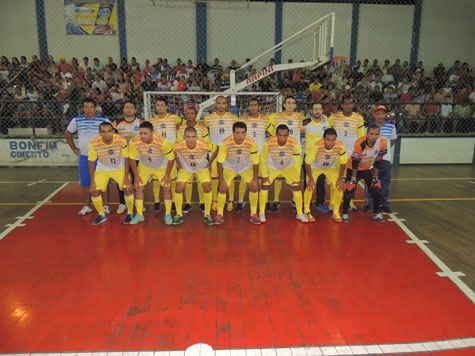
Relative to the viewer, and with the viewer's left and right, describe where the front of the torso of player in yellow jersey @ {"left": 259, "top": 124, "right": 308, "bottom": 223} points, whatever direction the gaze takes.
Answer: facing the viewer

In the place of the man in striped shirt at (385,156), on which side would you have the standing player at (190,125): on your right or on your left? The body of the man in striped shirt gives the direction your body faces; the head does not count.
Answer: on your right

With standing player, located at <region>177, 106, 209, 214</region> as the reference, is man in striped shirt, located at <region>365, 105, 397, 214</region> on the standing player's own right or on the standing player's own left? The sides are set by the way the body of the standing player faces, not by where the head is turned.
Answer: on the standing player's own left

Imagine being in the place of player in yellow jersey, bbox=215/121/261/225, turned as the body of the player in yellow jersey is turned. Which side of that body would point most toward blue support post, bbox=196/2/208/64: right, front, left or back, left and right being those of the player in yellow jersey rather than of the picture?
back

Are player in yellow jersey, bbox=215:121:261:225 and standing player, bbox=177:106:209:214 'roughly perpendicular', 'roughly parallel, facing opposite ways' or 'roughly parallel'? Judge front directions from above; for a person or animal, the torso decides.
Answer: roughly parallel

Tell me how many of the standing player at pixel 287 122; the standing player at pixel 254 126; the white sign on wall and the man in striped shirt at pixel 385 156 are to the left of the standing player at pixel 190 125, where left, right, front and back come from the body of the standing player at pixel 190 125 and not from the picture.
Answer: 3

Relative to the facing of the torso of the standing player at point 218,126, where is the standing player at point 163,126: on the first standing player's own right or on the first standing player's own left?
on the first standing player's own right

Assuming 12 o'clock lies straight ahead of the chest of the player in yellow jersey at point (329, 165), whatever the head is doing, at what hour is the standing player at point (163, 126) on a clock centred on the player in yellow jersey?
The standing player is roughly at 3 o'clock from the player in yellow jersey.

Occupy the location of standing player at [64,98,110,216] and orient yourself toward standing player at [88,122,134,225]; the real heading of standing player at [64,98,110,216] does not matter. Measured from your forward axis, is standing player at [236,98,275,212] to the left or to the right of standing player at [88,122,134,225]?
left

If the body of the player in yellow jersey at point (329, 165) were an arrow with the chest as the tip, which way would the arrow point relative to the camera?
toward the camera

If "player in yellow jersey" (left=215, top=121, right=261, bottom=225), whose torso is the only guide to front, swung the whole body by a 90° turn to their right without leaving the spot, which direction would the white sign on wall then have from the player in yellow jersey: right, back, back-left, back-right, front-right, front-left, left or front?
front-right

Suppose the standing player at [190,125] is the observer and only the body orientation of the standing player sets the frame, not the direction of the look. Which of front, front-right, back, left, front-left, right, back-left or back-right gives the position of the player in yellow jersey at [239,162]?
front-left

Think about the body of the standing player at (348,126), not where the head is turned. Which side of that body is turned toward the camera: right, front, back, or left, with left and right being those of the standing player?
front
